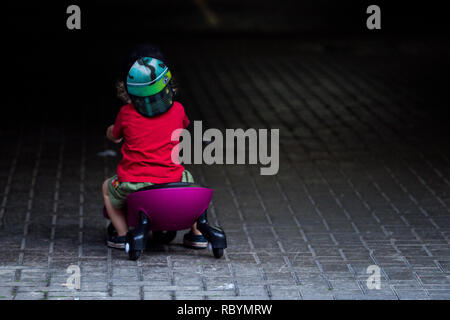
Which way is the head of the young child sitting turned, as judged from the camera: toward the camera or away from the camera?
away from the camera

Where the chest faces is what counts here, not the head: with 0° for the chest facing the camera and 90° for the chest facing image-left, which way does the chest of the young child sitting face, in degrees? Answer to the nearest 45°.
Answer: approximately 180°

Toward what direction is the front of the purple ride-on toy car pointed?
away from the camera
